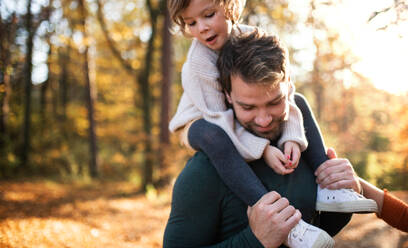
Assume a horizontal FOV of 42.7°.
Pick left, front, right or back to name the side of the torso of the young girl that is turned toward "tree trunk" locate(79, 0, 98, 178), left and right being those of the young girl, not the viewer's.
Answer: back

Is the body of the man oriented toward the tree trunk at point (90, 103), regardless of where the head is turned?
no

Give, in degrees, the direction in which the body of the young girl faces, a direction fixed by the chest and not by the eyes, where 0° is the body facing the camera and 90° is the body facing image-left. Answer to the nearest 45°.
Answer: approximately 315°

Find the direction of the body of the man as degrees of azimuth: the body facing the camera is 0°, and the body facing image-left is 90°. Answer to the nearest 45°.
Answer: approximately 315°
